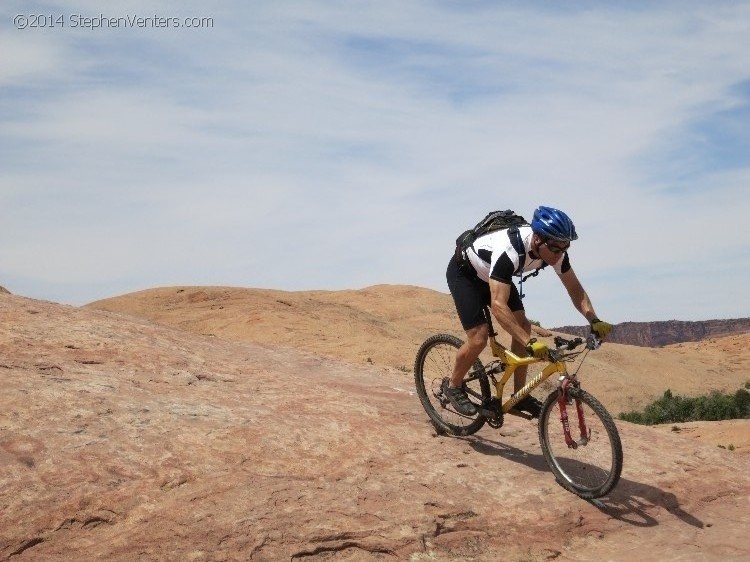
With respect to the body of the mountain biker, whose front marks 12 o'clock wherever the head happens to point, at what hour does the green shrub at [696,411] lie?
The green shrub is roughly at 8 o'clock from the mountain biker.

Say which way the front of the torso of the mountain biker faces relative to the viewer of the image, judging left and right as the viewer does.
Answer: facing the viewer and to the right of the viewer

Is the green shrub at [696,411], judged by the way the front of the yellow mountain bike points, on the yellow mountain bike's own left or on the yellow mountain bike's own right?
on the yellow mountain bike's own left
